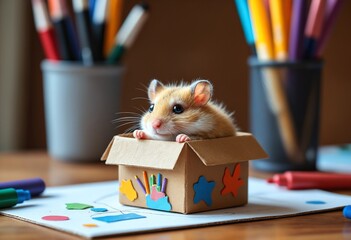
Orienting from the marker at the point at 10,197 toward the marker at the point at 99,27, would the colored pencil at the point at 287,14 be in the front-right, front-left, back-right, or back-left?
front-right

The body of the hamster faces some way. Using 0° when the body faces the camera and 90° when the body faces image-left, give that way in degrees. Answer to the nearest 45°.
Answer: approximately 45°

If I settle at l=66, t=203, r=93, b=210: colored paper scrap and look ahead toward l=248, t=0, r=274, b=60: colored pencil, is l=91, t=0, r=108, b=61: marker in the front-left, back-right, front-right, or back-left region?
front-left

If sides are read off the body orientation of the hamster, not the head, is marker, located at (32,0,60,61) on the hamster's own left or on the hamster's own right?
on the hamster's own right
